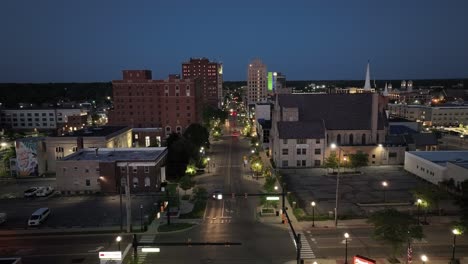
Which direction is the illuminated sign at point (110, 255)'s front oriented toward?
toward the camera

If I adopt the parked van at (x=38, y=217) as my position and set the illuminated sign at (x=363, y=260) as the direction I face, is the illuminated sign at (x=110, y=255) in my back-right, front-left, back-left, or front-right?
front-right

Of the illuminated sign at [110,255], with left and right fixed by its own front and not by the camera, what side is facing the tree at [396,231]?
left

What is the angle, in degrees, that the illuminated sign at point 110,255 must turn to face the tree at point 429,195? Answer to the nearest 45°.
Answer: approximately 90° to its left

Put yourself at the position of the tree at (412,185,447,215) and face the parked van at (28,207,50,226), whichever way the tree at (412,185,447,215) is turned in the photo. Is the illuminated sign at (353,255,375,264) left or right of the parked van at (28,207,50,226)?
left

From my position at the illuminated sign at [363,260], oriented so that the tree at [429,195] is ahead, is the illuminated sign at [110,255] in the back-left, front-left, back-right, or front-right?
back-left

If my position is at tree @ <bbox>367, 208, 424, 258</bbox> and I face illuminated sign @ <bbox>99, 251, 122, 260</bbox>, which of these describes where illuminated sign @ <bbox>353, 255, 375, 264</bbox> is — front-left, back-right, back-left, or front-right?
front-left

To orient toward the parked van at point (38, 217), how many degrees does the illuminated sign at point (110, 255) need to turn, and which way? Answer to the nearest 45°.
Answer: approximately 180°

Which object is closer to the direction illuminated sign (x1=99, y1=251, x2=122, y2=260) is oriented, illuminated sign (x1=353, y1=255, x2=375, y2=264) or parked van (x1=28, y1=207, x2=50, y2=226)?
the illuminated sign

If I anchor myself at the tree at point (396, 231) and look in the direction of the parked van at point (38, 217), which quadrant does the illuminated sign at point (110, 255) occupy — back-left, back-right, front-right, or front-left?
front-left

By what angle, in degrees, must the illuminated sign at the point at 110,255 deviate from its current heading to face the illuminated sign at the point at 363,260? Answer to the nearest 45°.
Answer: approximately 90° to its left

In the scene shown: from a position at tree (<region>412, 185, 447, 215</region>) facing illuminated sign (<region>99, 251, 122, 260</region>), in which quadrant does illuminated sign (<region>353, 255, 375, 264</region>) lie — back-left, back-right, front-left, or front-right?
front-left

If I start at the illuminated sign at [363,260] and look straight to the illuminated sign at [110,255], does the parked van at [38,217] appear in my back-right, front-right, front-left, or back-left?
front-right
